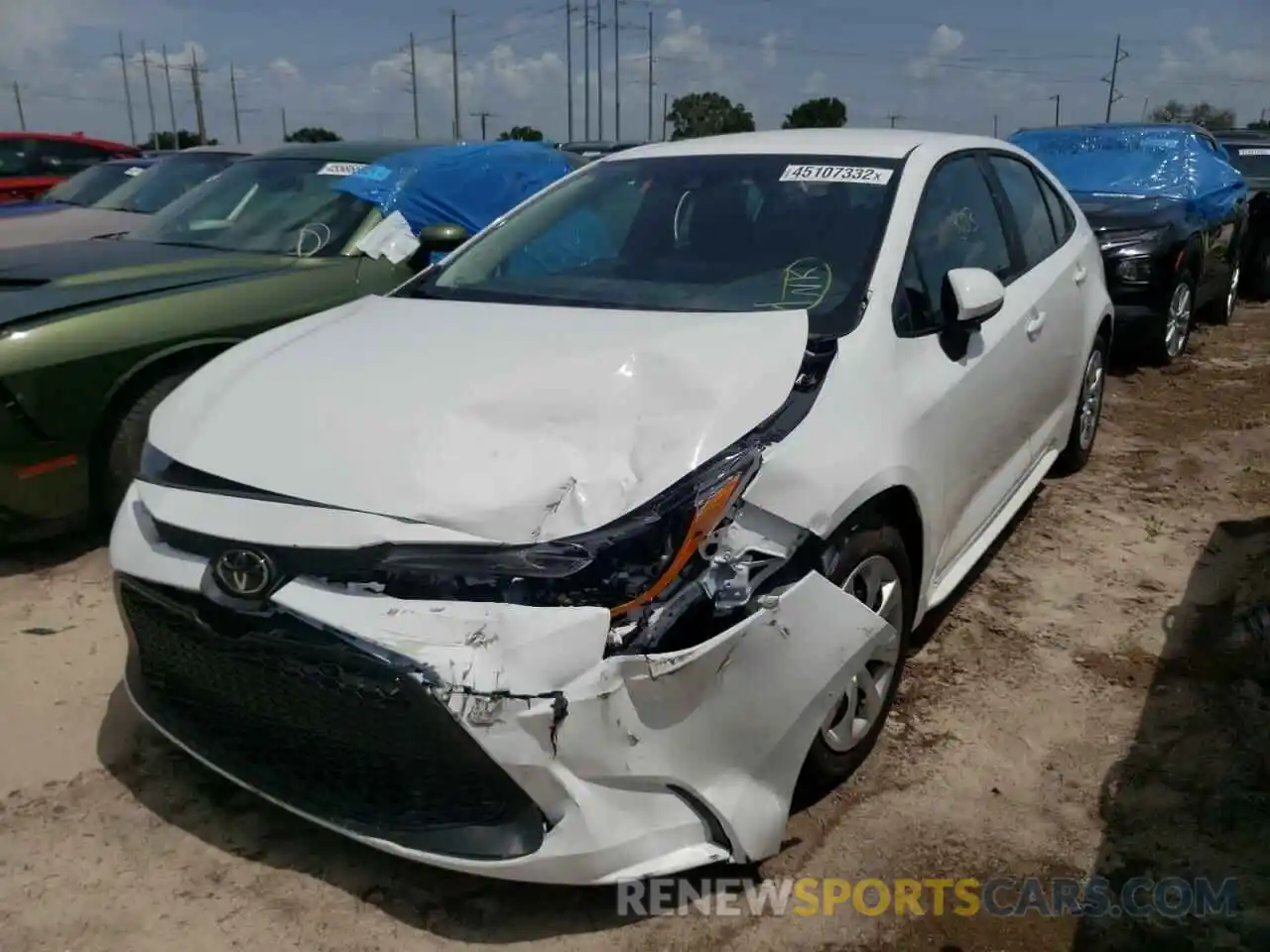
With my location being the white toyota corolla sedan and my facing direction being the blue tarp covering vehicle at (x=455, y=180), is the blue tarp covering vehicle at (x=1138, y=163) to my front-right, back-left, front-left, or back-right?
front-right

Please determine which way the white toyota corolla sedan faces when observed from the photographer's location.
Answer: facing the viewer and to the left of the viewer

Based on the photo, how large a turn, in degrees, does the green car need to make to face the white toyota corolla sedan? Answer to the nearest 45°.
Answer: approximately 45° to its left

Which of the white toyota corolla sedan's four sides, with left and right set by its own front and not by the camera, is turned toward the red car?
right

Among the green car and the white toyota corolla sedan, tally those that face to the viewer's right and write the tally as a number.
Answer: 0

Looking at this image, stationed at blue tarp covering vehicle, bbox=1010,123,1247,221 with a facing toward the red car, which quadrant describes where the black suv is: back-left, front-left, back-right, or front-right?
back-right

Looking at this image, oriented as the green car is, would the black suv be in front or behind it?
behind

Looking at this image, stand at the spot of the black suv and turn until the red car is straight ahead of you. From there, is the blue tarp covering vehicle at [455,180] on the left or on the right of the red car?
left

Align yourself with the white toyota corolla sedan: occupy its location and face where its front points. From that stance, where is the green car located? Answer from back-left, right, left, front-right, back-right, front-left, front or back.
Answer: right
